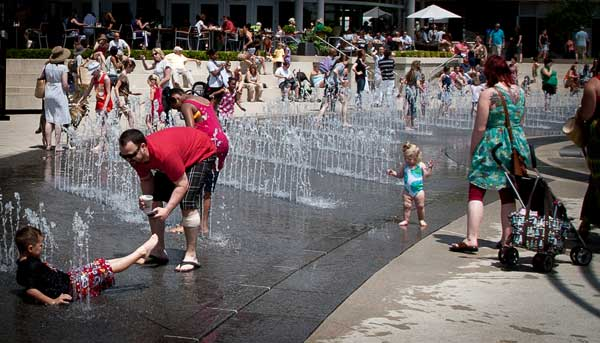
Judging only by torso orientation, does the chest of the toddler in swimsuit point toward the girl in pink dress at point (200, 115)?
no

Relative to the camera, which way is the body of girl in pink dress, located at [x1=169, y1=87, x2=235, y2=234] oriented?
to the viewer's left

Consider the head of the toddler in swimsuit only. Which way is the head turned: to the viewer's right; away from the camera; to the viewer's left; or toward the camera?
toward the camera

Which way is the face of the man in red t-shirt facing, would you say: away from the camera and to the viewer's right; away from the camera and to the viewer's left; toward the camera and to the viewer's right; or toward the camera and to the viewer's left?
toward the camera and to the viewer's left

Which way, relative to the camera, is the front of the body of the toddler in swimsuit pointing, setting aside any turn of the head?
toward the camera

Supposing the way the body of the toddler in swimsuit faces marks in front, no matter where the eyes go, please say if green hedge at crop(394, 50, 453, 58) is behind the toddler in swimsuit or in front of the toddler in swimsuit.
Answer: behind

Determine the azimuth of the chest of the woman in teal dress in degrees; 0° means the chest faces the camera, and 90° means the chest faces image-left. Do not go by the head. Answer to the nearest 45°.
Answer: approximately 135°

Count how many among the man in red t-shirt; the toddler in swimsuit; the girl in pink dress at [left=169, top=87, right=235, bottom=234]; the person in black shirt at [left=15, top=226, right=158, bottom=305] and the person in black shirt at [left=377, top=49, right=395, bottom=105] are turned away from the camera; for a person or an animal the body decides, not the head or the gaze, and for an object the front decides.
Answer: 1

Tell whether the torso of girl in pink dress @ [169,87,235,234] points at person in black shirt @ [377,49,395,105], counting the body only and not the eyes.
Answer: no

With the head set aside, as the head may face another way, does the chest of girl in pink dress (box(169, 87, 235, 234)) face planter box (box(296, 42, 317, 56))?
no

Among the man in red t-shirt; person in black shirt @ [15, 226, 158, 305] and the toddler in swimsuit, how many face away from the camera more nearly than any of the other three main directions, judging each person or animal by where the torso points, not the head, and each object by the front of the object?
0
